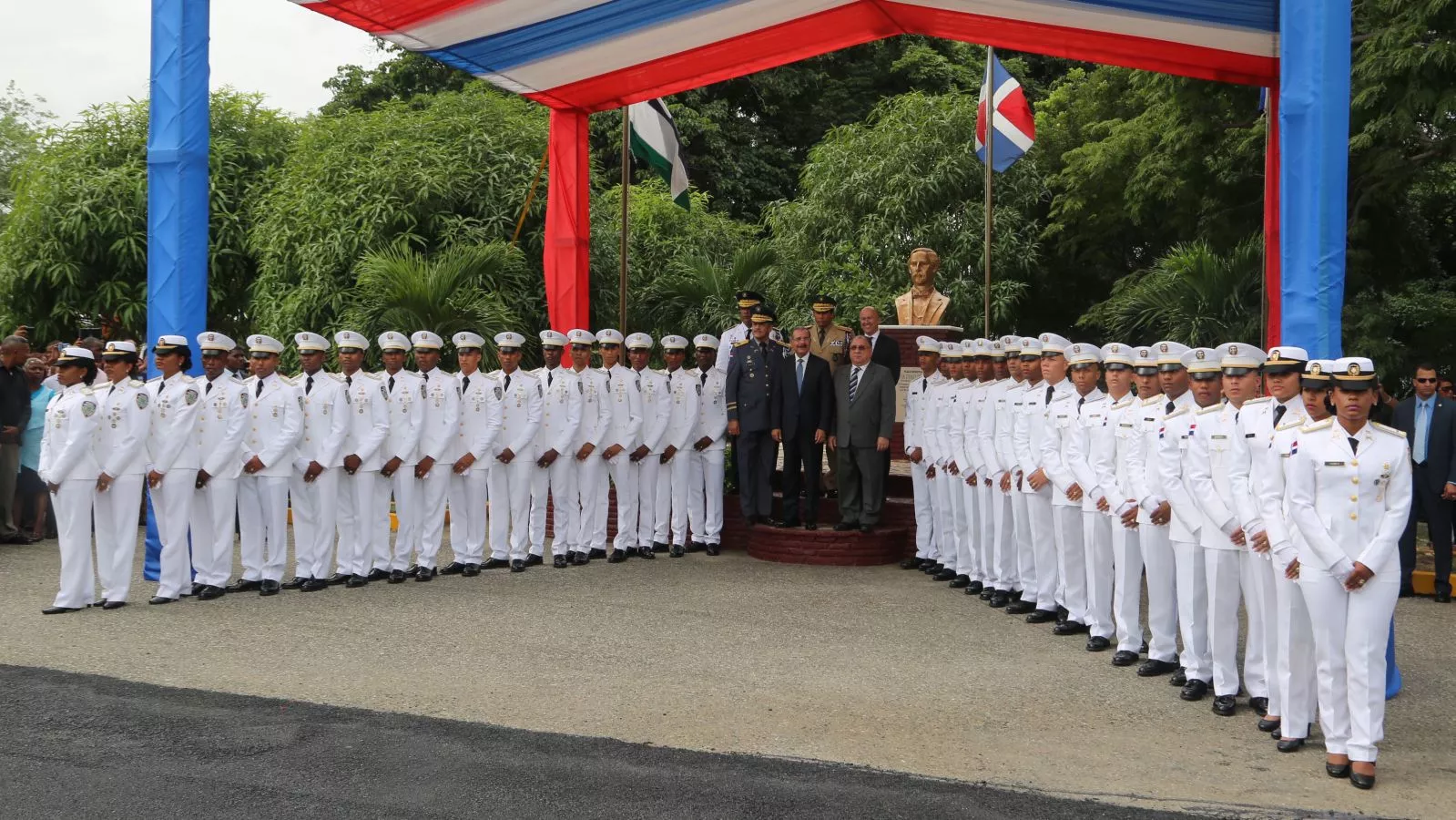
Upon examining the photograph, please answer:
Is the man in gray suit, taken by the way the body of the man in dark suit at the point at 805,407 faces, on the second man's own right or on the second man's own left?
on the second man's own left

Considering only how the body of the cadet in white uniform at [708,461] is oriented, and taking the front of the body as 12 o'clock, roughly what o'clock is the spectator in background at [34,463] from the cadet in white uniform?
The spectator in background is roughly at 3 o'clock from the cadet in white uniform.

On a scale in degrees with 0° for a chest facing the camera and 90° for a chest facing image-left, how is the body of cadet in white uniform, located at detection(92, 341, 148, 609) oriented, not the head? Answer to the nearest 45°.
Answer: approximately 45°

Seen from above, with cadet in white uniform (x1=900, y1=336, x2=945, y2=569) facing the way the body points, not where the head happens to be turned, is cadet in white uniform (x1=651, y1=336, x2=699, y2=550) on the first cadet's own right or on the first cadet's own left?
on the first cadet's own right

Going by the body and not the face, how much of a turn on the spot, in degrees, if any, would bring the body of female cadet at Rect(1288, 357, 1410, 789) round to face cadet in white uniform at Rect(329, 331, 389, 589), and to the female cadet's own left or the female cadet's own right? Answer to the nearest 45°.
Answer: approximately 90° to the female cadet's own right

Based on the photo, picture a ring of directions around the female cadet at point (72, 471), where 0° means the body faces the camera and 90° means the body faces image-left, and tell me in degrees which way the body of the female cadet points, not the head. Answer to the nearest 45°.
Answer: approximately 45°

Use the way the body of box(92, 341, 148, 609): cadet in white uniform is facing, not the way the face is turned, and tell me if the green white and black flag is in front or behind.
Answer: behind
